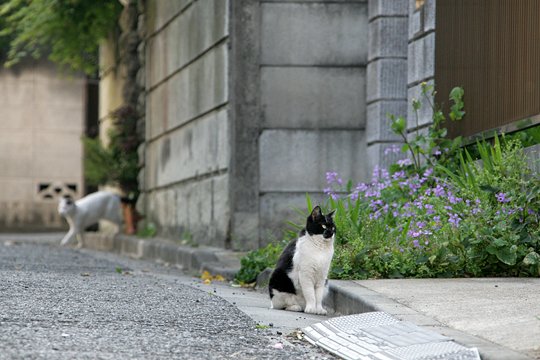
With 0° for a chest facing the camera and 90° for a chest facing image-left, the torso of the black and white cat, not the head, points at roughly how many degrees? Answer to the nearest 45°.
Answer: approximately 315°

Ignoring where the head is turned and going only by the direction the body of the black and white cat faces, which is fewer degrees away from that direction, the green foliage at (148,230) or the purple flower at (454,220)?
the purple flower

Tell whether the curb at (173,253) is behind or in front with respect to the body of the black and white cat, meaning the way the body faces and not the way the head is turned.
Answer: behind

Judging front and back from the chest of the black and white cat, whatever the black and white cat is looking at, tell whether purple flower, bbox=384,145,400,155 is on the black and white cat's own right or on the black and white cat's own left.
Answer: on the black and white cat's own left

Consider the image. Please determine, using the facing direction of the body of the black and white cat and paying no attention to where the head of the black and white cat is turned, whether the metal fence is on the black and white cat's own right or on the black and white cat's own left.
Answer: on the black and white cat's own left

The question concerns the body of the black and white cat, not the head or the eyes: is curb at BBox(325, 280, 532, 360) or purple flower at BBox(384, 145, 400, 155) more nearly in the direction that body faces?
the curb

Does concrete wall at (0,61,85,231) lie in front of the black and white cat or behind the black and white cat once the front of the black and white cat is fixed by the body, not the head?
behind

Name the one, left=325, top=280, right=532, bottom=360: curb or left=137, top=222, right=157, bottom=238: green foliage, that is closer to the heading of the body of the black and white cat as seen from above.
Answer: the curb

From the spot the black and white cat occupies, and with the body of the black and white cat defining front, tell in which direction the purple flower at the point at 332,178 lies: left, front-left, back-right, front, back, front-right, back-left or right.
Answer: back-left

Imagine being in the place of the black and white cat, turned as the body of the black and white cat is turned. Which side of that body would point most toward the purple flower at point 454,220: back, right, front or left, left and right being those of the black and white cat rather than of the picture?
left
